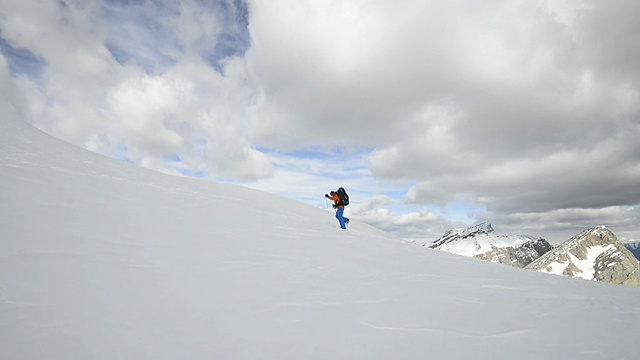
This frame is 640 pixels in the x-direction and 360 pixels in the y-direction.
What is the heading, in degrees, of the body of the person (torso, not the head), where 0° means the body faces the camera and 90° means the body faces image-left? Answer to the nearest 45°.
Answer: approximately 90°
